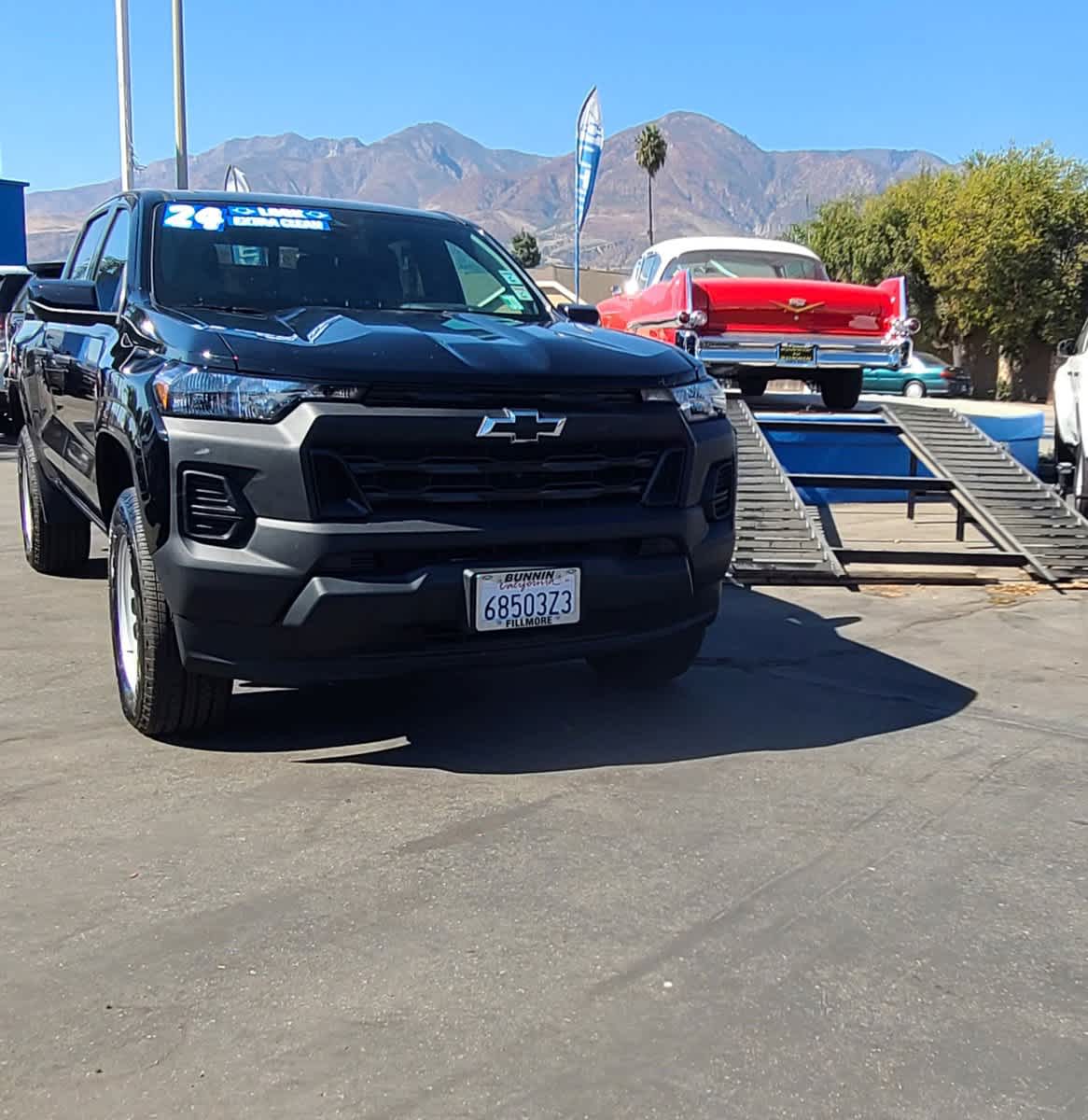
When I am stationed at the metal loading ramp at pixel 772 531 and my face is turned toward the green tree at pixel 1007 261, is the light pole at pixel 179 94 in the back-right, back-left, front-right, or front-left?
front-left

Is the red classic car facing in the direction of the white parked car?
no

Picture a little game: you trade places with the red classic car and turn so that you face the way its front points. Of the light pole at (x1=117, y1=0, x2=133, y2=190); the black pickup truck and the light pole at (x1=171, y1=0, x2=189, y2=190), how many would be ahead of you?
2

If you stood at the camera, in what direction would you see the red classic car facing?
facing away from the viewer and to the left of the viewer

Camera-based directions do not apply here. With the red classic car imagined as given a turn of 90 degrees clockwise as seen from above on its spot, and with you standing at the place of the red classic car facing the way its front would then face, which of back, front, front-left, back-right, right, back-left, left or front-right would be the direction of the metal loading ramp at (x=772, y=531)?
back-right

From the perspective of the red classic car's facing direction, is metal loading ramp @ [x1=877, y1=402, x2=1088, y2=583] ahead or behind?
behind

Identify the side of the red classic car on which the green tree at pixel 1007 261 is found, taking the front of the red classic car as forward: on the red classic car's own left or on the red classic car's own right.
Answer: on the red classic car's own right

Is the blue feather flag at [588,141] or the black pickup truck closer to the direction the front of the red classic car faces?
the blue feather flag

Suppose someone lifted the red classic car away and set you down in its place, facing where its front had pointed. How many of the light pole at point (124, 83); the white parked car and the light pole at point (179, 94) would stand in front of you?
2

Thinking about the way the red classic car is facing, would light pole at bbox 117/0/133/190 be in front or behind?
in front

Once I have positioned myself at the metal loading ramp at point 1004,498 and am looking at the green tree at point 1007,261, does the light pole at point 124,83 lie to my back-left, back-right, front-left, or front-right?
front-left

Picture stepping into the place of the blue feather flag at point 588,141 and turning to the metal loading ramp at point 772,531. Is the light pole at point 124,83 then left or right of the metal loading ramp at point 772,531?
right

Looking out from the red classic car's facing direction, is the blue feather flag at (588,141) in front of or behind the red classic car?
in front

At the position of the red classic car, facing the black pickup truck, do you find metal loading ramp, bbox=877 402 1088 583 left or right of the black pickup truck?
left

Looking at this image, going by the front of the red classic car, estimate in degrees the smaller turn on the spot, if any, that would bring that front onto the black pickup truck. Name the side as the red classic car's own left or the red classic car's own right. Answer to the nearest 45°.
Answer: approximately 135° to the red classic car's own left

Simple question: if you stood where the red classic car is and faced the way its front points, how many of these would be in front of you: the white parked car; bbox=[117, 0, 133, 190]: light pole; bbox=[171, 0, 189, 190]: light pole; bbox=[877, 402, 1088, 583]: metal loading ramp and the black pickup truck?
2
